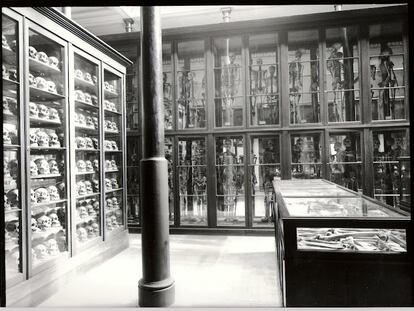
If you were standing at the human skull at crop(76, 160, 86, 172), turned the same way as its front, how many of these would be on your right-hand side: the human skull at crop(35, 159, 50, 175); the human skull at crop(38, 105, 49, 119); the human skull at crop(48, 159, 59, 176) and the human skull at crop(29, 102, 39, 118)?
4

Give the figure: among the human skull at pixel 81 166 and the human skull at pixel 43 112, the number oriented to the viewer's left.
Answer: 0

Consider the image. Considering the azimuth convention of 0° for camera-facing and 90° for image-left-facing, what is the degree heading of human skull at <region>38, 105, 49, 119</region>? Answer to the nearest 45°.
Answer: approximately 315°

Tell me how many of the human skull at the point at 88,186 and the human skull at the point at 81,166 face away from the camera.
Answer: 0

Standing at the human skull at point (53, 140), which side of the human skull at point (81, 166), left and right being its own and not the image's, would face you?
right

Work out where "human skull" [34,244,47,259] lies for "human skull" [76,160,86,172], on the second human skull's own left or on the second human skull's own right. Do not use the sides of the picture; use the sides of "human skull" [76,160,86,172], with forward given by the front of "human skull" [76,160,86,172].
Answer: on the second human skull's own right

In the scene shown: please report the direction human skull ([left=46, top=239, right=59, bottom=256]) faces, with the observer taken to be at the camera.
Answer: facing the viewer and to the right of the viewer

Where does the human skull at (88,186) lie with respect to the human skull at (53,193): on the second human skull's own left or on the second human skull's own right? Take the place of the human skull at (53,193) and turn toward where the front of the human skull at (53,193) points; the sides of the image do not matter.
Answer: on the second human skull's own left

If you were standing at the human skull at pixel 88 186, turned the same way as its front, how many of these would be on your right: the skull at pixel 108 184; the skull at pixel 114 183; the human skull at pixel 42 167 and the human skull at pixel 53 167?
2

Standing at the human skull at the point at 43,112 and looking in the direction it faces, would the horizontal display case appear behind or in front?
in front

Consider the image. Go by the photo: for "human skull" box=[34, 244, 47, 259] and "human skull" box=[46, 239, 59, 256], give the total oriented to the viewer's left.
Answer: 0
